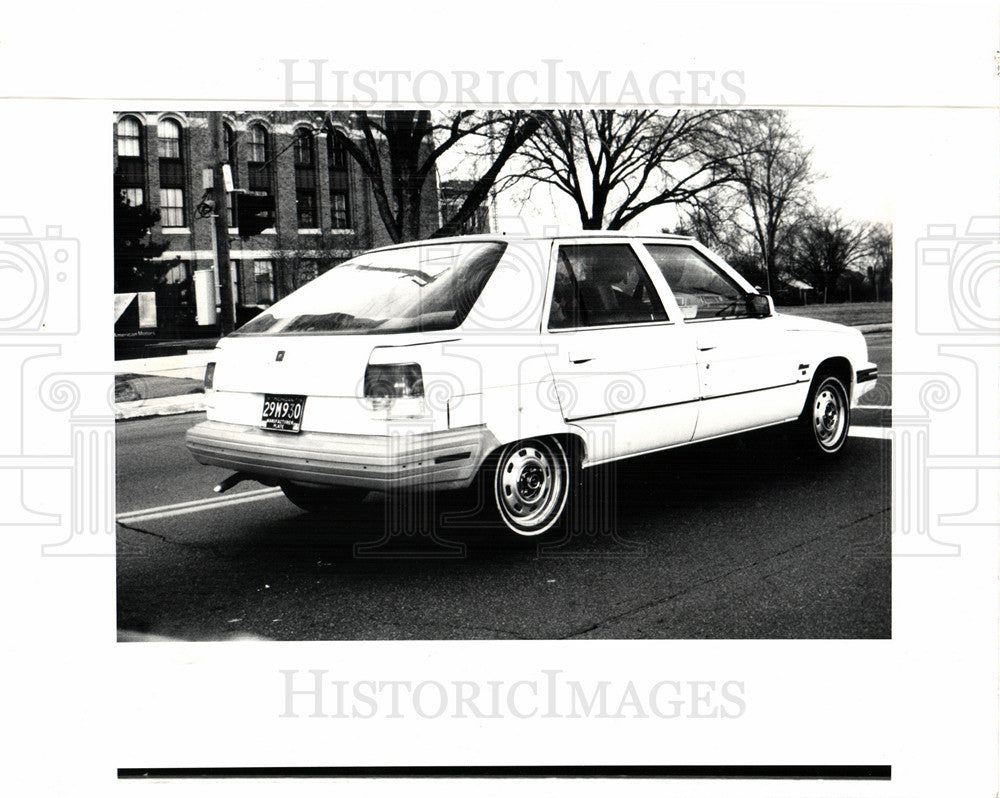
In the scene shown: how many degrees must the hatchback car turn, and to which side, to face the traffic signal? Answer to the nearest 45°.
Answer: approximately 135° to its left

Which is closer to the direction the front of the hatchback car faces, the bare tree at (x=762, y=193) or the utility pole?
the bare tree

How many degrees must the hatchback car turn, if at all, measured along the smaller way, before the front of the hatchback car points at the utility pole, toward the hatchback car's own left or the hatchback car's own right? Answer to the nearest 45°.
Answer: approximately 135° to the hatchback car's own left

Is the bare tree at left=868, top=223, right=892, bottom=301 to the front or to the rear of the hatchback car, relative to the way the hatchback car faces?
to the front

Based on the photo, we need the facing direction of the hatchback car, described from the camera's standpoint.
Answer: facing away from the viewer and to the right of the viewer
